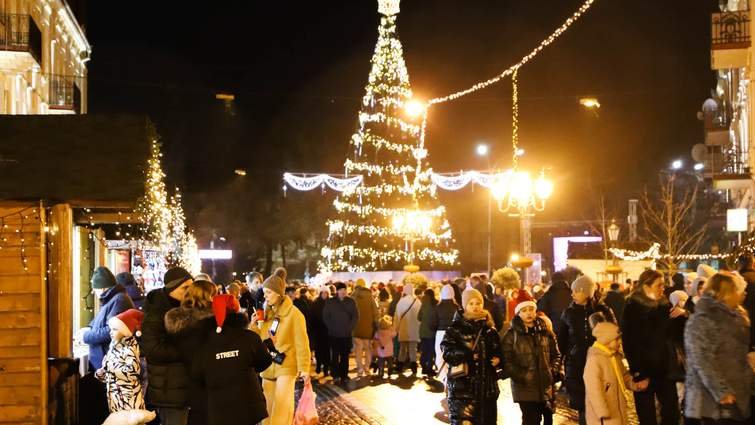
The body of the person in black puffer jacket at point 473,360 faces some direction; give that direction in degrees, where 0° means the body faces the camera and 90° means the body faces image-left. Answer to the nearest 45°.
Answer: approximately 0°

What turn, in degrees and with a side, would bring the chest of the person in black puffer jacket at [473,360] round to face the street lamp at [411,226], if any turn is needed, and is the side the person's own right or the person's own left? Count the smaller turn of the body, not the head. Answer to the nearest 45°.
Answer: approximately 180°

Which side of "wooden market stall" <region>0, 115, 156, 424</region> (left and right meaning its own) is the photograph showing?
right

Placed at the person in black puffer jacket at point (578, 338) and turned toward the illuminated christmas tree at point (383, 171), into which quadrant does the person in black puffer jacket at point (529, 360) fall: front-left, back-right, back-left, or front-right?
back-left

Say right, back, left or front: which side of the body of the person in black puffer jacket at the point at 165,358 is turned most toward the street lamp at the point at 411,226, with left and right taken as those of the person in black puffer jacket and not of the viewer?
left

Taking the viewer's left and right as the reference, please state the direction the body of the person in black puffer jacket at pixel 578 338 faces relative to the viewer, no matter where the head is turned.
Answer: facing the viewer

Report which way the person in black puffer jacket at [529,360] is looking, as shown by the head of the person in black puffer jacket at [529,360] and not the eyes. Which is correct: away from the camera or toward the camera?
toward the camera

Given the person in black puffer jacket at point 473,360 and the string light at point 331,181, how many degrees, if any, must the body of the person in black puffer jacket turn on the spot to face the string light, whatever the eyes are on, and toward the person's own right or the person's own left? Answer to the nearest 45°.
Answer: approximately 180°

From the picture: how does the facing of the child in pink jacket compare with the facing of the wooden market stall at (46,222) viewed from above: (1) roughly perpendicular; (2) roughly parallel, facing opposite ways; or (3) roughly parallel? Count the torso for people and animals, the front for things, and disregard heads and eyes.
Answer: roughly perpendicular

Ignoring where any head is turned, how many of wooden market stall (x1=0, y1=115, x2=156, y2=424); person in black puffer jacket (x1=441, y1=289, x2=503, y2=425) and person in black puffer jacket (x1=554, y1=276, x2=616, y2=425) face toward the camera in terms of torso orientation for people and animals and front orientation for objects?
2

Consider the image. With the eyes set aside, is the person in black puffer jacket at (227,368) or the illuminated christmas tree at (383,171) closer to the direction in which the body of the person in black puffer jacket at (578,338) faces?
the person in black puffer jacket

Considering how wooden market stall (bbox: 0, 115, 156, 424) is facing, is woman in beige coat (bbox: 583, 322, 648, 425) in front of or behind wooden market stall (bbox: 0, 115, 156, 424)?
in front

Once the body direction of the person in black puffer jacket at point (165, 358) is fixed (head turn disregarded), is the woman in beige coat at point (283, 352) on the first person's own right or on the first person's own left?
on the first person's own left

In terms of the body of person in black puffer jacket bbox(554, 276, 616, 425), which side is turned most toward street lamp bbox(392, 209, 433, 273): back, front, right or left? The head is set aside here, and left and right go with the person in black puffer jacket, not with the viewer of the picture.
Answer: back

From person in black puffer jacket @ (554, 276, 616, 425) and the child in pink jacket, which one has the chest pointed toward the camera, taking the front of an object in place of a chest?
the person in black puffer jacket
